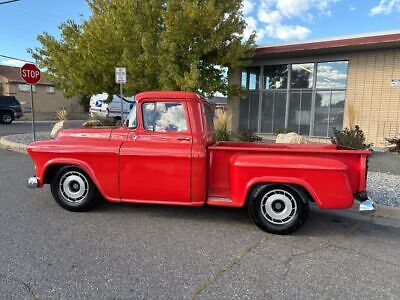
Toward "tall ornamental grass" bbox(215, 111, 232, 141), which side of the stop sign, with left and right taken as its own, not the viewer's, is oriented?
left

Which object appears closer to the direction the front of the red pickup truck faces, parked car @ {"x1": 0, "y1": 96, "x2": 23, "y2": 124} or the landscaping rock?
the parked car

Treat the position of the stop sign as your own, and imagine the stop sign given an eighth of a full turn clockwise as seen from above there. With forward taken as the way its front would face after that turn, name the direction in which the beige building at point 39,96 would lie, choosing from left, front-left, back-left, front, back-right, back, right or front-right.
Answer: back-right

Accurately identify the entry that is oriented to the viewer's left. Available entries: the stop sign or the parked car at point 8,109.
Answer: the parked car

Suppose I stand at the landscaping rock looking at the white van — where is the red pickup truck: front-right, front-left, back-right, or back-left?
back-left

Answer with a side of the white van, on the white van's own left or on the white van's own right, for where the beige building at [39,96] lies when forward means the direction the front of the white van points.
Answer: on the white van's own left

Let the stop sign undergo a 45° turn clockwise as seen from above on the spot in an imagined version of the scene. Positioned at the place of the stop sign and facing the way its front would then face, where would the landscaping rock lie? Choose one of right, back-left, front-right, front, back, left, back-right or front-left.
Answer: left

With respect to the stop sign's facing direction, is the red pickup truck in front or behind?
in front

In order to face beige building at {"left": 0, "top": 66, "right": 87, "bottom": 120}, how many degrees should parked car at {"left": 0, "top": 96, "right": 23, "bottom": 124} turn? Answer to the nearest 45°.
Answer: approximately 90° to its right

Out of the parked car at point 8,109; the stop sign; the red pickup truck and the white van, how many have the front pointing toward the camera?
1

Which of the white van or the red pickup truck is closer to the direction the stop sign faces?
the red pickup truck

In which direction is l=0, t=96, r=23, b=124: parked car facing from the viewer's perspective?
to the viewer's left

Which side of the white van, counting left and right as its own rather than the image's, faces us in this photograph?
right

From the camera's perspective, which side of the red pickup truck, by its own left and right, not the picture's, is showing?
left

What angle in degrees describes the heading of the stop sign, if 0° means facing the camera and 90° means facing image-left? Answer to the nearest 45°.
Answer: approximately 0°

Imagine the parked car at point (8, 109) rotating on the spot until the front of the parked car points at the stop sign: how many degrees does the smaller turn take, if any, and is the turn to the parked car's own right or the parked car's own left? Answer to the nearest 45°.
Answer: approximately 90° to the parked car's own left
